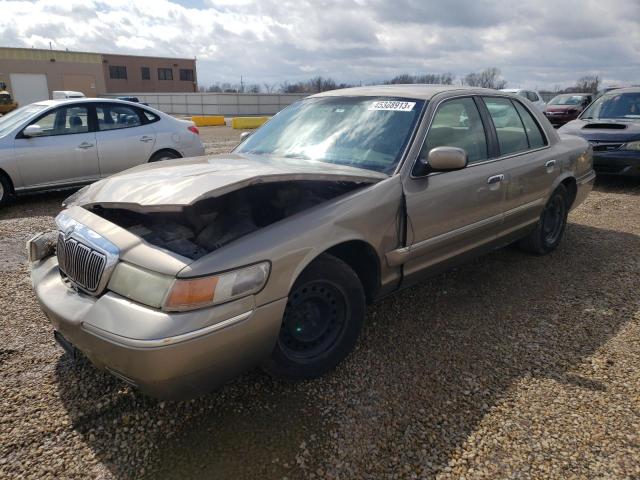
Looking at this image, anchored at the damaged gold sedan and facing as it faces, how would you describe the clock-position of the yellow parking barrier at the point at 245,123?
The yellow parking barrier is roughly at 4 o'clock from the damaged gold sedan.

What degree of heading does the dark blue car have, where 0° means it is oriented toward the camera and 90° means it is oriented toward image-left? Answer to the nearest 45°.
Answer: approximately 45°

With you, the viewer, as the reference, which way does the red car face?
facing the viewer and to the left of the viewer

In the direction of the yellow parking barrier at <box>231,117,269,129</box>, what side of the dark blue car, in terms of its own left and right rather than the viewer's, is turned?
right

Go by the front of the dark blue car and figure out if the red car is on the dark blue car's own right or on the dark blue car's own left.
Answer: on the dark blue car's own right

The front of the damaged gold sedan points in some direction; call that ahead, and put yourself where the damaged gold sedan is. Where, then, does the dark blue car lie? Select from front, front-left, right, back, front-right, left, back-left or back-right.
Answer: back

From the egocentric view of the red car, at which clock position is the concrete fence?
The concrete fence is roughly at 2 o'clock from the red car.

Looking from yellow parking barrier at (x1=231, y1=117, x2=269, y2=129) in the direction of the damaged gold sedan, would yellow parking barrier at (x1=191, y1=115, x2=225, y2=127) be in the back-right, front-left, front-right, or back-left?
back-right

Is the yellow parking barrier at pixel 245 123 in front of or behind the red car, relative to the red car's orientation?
in front

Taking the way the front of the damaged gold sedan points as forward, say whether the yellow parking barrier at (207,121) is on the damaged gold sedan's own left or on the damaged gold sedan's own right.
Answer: on the damaged gold sedan's own right

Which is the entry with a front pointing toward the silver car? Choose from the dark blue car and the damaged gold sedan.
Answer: the dark blue car
